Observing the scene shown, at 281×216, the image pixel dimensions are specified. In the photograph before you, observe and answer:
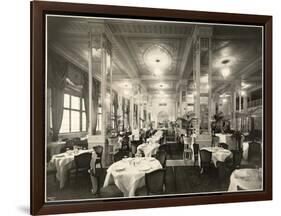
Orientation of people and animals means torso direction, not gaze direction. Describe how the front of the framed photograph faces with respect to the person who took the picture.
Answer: facing the viewer and to the right of the viewer
